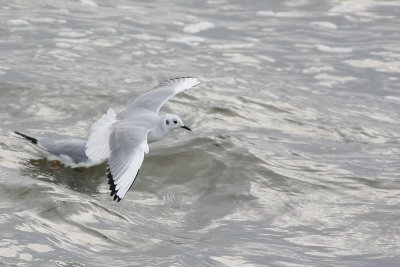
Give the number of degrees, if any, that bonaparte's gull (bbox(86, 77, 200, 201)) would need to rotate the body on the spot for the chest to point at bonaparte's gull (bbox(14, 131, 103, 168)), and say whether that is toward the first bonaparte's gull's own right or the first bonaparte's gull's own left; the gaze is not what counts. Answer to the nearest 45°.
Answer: approximately 135° to the first bonaparte's gull's own left

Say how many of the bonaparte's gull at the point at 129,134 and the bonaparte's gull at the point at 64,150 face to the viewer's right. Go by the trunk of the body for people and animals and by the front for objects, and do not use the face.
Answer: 2

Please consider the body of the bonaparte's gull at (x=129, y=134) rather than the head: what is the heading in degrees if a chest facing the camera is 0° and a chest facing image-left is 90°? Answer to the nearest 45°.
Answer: approximately 270°

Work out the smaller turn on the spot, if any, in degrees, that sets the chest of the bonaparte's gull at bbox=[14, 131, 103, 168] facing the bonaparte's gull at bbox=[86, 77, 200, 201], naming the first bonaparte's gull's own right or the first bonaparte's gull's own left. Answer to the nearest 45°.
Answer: approximately 45° to the first bonaparte's gull's own right

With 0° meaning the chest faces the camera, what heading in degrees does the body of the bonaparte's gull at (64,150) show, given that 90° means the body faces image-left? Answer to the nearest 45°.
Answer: approximately 270°
